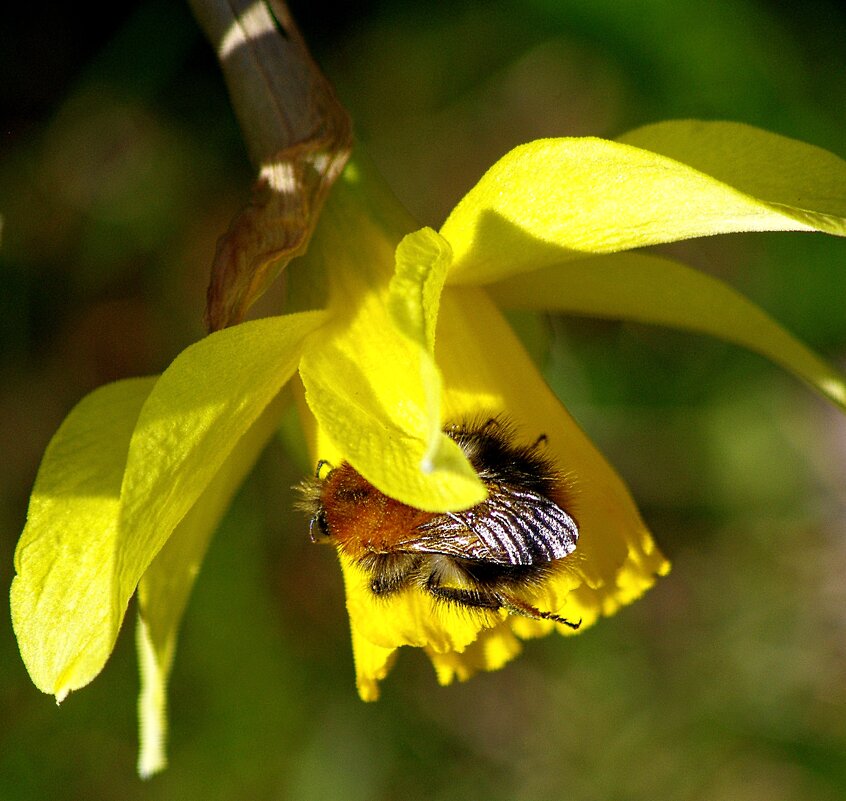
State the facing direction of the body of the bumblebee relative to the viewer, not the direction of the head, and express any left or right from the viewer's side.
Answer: facing to the left of the viewer
